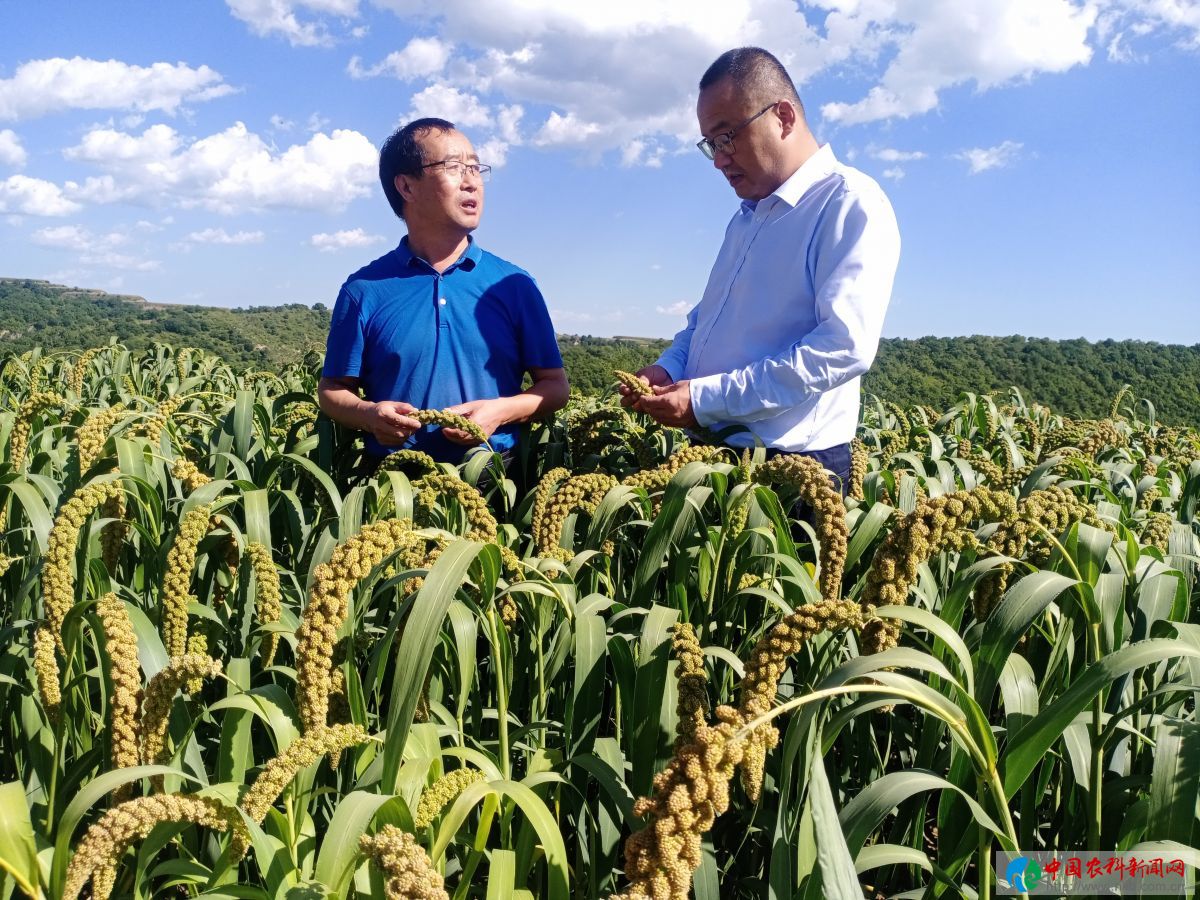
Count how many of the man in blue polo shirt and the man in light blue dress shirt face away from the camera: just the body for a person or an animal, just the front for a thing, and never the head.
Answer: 0

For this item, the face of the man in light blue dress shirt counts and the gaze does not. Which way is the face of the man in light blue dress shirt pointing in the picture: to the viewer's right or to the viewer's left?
to the viewer's left

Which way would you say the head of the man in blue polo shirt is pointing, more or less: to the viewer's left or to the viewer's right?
to the viewer's right

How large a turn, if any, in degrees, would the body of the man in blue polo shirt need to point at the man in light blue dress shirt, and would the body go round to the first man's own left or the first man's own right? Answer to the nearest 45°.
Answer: approximately 45° to the first man's own left

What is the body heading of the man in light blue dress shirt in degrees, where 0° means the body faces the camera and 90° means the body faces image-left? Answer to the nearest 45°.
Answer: approximately 45°

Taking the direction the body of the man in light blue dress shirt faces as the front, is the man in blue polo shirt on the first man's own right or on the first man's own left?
on the first man's own right
